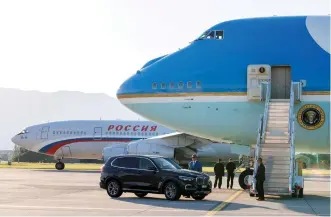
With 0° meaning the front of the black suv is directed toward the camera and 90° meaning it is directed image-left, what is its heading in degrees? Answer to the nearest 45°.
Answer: approximately 315°

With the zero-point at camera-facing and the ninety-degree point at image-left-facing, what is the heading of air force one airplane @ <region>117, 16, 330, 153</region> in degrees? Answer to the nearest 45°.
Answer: approximately 90°

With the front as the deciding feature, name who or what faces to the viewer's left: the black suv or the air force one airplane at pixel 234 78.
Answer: the air force one airplane

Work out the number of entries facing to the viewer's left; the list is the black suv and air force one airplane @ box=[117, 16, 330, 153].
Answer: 1

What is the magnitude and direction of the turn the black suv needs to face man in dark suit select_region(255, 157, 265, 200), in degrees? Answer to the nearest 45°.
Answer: approximately 45° to its left
